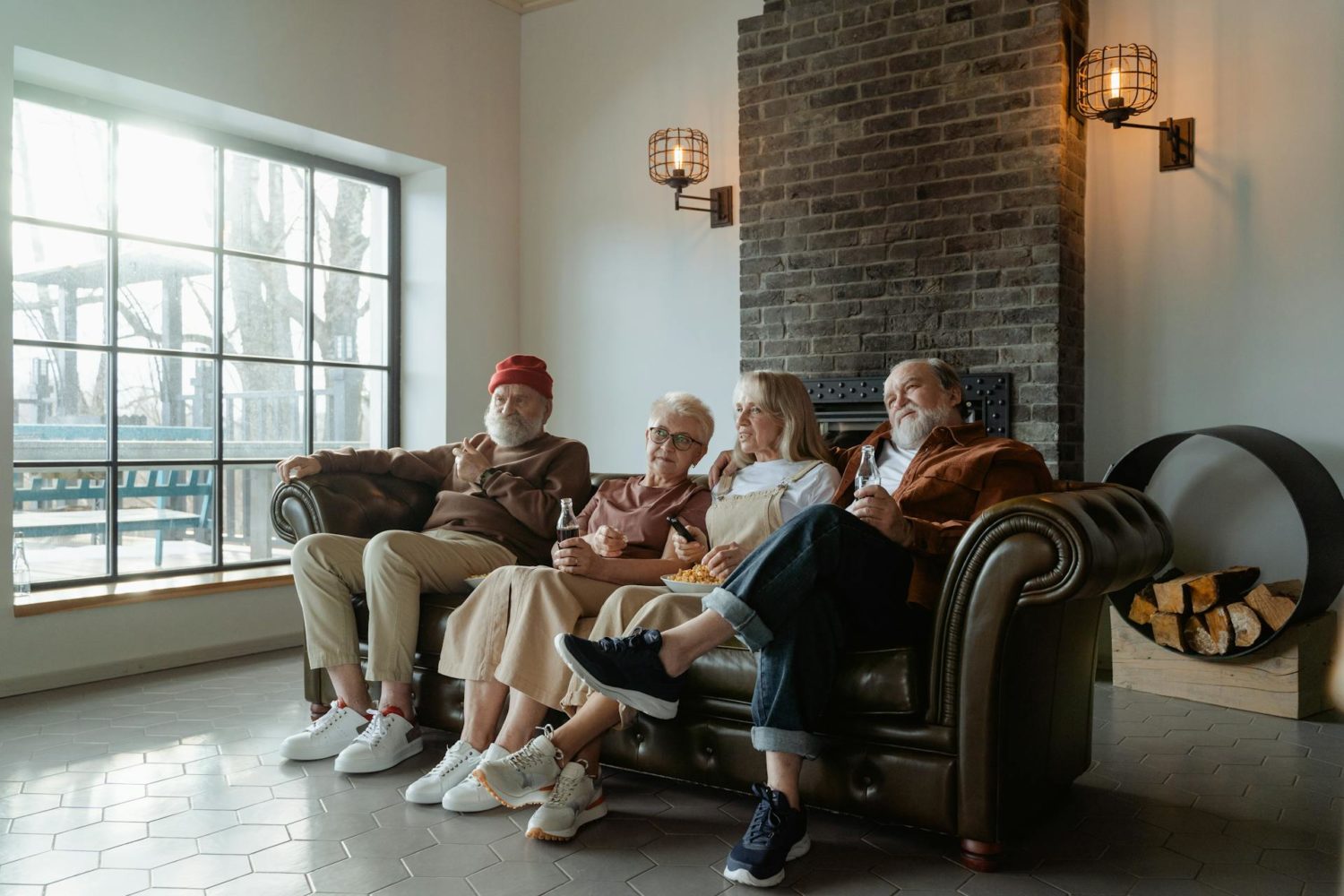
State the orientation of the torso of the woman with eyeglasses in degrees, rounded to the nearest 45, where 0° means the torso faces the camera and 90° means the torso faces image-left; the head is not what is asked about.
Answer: approximately 45°

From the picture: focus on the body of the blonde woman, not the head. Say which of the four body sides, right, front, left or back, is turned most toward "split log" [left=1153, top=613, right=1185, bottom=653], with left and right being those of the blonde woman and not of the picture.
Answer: back

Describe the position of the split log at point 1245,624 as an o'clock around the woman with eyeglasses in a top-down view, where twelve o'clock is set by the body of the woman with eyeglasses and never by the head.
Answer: The split log is roughly at 7 o'clock from the woman with eyeglasses.

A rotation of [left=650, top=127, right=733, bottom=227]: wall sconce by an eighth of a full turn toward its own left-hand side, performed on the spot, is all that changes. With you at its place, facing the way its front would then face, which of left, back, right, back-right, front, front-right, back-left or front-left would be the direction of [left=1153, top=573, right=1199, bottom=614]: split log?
front-left

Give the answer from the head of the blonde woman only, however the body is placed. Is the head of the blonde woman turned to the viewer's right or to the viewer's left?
to the viewer's left

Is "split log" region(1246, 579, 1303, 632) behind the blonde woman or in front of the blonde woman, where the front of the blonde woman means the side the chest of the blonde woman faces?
behind

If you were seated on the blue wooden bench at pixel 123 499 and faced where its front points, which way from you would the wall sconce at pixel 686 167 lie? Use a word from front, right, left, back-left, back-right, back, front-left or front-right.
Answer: left

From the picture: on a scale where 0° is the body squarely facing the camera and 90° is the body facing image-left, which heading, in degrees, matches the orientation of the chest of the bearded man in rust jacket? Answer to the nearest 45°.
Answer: approximately 45°

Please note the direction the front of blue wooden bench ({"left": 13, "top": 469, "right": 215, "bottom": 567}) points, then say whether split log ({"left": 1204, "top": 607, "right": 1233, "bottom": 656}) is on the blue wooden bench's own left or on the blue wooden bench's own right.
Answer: on the blue wooden bench's own left

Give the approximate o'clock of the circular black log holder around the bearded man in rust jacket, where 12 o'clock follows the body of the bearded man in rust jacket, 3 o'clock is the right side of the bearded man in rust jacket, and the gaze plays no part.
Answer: The circular black log holder is roughly at 6 o'clock from the bearded man in rust jacket.

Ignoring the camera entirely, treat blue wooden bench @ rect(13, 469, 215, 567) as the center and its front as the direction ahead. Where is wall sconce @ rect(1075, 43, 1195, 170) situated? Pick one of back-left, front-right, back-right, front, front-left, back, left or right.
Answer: front-left

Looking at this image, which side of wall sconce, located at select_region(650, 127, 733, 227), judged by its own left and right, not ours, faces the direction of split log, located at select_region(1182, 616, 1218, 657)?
left

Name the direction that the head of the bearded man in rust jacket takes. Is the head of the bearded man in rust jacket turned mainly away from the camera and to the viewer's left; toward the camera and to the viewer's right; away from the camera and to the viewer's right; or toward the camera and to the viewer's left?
toward the camera and to the viewer's left

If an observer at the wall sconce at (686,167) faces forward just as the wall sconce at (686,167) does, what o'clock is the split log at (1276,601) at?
The split log is roughly at 9 o'clock from the wall sconce.
